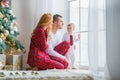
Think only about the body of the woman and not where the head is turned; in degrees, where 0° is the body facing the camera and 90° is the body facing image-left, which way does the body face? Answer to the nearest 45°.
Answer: approximately 270°

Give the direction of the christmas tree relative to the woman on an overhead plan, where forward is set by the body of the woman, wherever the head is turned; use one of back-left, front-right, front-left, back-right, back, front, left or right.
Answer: back-left

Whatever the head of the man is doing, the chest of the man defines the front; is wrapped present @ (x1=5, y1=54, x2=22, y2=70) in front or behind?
behind

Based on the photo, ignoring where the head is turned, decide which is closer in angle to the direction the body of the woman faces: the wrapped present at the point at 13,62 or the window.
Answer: the window

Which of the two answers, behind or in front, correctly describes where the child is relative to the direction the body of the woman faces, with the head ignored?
in front

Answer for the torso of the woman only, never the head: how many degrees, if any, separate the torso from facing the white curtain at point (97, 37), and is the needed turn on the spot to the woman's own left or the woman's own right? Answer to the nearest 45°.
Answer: approximately 45° to the woman's own right

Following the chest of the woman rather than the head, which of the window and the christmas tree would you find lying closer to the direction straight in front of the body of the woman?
the window
